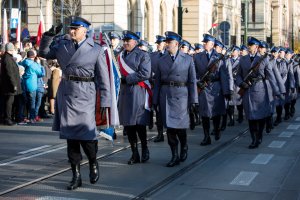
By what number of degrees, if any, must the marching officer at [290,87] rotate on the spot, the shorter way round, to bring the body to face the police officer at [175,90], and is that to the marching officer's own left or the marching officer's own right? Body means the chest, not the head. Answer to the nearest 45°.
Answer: approximately 45° to the marching officer's own left

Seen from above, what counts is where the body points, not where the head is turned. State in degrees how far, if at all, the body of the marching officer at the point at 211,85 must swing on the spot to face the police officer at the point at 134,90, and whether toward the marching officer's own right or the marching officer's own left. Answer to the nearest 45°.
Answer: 0° — they already face them

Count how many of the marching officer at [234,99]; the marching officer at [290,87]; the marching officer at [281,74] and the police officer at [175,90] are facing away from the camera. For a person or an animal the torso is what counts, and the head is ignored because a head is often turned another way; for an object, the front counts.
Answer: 0

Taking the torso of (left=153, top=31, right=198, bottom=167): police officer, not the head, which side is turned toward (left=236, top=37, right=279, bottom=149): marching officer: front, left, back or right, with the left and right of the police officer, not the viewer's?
back

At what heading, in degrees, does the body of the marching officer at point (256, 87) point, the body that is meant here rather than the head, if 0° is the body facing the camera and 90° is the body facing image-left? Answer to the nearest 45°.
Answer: approximately 45°

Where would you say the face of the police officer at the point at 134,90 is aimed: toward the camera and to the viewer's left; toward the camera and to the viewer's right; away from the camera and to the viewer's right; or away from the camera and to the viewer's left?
toward the camera and to the viewer's left

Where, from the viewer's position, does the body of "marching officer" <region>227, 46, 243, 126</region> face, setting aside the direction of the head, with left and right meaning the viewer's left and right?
facing the viewer and to the left of the viewer

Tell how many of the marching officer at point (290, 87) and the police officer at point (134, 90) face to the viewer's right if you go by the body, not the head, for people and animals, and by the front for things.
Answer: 0

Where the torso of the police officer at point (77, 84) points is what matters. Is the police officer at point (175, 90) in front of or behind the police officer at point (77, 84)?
behind

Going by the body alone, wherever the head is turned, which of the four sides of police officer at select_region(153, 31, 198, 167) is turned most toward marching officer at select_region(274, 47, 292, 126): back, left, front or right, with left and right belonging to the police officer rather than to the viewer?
back

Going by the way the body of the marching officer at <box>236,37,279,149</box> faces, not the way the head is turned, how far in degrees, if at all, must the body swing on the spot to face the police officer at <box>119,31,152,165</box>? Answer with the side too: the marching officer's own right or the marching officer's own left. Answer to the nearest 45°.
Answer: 0° — they already face them

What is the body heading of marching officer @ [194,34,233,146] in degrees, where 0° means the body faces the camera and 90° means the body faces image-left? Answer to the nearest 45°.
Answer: approximately 45°

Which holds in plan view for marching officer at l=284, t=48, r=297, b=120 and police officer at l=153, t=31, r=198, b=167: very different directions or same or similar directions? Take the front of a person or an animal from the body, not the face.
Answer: same or similar directions

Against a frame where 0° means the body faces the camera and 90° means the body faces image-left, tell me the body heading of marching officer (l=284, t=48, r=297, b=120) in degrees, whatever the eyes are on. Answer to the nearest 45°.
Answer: approximately 45°

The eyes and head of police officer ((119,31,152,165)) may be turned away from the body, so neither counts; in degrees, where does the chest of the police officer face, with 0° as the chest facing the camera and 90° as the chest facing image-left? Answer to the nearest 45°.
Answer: approximately 45°

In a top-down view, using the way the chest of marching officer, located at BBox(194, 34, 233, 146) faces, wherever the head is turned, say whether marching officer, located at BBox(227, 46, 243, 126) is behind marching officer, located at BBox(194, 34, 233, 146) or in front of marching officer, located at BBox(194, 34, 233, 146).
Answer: behind

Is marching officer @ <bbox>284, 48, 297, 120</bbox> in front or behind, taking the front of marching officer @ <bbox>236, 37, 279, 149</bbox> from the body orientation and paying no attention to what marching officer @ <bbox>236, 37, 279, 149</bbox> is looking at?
behind

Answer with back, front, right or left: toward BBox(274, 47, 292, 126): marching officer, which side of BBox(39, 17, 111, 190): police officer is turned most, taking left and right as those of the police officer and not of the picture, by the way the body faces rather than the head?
back
